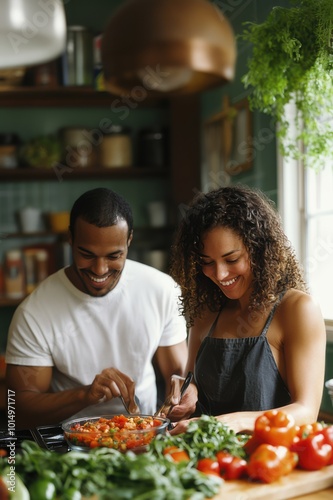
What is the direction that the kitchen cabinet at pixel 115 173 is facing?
toward the camera

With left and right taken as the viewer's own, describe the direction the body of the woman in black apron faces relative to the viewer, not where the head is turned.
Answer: facing the viewer and to the left of the viewer

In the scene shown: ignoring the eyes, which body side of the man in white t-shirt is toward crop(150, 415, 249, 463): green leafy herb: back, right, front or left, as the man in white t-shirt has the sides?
front

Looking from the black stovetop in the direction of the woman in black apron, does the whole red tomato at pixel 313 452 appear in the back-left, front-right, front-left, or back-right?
front-right

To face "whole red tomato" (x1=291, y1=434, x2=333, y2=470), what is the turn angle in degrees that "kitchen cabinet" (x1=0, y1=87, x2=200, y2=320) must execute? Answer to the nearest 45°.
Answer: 0° — it already faces it

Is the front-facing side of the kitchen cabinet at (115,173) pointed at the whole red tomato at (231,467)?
yes

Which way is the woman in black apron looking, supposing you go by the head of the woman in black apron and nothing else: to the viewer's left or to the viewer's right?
to the viewer's left

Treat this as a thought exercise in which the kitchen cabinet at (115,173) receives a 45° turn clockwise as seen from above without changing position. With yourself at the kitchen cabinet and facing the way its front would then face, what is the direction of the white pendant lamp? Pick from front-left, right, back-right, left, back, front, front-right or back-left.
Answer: front-left

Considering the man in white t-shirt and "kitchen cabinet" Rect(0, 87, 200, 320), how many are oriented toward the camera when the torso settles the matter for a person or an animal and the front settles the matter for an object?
2

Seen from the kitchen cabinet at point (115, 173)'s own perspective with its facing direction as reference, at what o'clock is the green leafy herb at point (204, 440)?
The green leafy herb is roughly at 12 o'clock from the kitchen cabinet.

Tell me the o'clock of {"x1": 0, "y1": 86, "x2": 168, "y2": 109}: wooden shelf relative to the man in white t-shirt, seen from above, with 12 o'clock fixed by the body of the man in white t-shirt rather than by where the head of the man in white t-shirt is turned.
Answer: The wooden shelf is roughly at 6 o'clock from the man in white t-shirt.

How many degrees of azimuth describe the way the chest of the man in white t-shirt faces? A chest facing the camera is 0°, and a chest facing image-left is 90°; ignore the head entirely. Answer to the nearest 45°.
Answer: approximately 0°

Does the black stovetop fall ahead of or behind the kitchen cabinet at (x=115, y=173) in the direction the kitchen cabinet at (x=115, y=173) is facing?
ahead

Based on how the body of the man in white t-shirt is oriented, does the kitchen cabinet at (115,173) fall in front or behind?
behind
